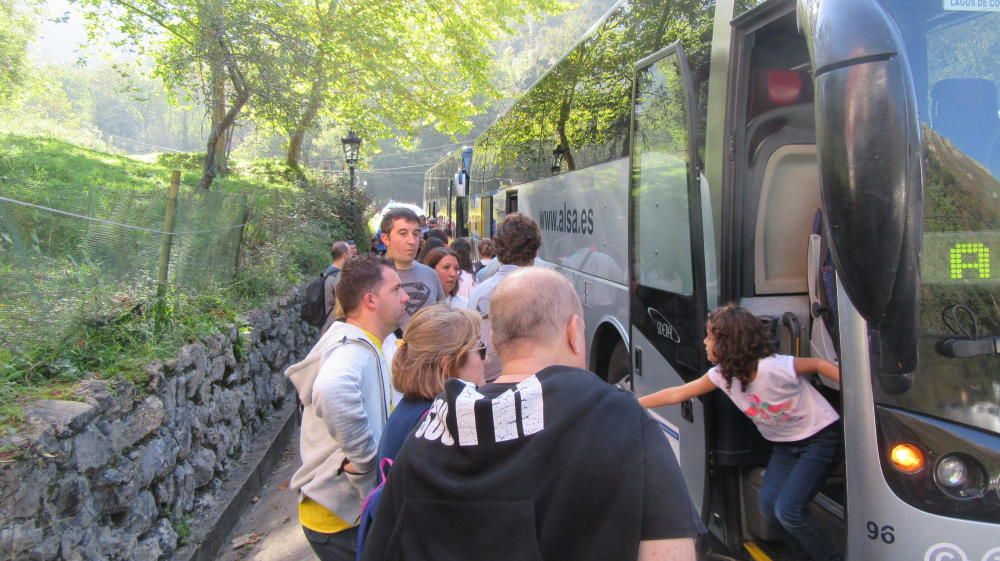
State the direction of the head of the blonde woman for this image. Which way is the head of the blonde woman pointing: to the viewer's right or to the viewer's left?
to the viewer's right

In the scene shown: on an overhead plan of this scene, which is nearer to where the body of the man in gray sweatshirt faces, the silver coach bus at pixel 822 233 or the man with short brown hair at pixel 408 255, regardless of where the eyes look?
the silver coach bus

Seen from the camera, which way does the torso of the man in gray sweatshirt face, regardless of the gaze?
to the viewer's right

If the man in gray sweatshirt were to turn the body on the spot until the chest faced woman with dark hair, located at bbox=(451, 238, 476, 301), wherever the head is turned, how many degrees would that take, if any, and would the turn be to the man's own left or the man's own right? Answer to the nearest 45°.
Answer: approximately 90° to the man's own left

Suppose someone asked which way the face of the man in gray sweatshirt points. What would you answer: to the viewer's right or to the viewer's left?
to the viewer's right
